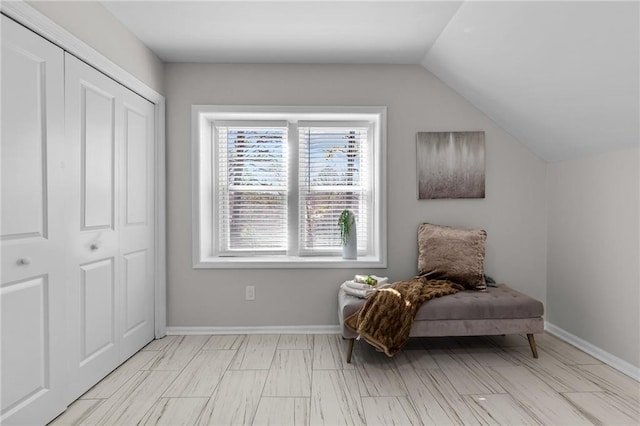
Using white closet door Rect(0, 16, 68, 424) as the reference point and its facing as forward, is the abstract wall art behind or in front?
in front

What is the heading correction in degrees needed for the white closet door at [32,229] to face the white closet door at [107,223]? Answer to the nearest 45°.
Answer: approximately 90° to its left

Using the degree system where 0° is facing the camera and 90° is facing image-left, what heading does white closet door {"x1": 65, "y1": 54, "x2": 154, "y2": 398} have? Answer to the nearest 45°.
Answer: approximately 315°

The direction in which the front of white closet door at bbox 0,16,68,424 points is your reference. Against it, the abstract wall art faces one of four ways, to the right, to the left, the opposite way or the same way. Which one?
to the right

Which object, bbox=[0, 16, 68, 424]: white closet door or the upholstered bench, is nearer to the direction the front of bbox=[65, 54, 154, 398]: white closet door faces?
the upholstered bench

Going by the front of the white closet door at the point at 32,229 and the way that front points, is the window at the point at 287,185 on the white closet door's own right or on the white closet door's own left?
on the white closet door's own left

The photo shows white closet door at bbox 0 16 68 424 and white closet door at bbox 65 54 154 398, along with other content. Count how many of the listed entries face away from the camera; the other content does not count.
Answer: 0

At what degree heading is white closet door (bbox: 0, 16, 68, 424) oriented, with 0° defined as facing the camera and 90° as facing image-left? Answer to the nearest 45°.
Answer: approximately 315°

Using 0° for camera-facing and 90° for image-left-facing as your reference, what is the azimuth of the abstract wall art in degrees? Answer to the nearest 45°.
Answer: approximately 0°

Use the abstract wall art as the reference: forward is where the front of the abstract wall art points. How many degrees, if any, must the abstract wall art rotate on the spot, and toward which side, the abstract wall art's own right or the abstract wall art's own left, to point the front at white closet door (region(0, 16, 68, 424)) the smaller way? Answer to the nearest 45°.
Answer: approximately 45° to the abstract wall art's own right

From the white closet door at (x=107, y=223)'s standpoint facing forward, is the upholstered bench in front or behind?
in front

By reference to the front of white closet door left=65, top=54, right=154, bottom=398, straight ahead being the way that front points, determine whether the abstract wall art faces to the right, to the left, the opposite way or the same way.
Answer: to the right

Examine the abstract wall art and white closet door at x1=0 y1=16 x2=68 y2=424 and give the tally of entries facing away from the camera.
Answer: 0

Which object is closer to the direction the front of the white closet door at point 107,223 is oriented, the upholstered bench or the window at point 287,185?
the upholstered bench
